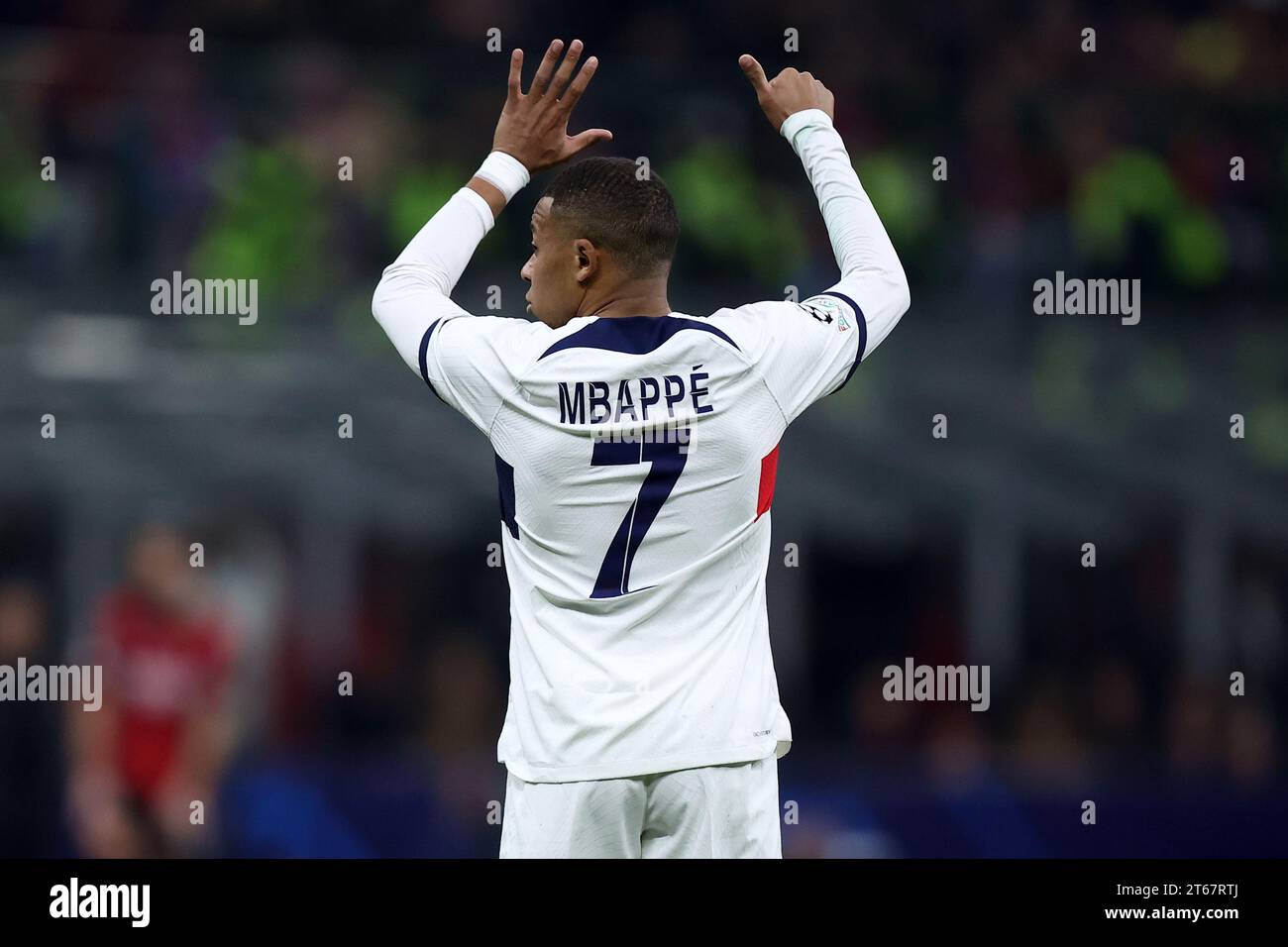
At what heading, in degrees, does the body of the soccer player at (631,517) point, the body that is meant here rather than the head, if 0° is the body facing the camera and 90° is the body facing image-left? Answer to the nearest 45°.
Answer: approximately 180°
